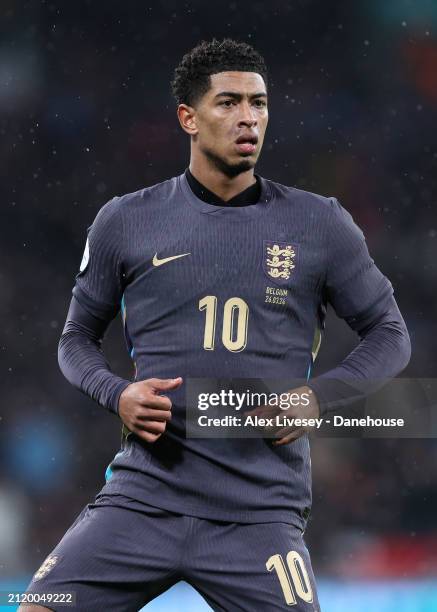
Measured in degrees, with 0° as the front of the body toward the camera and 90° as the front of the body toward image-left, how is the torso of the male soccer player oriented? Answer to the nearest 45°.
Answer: approximately 0°
